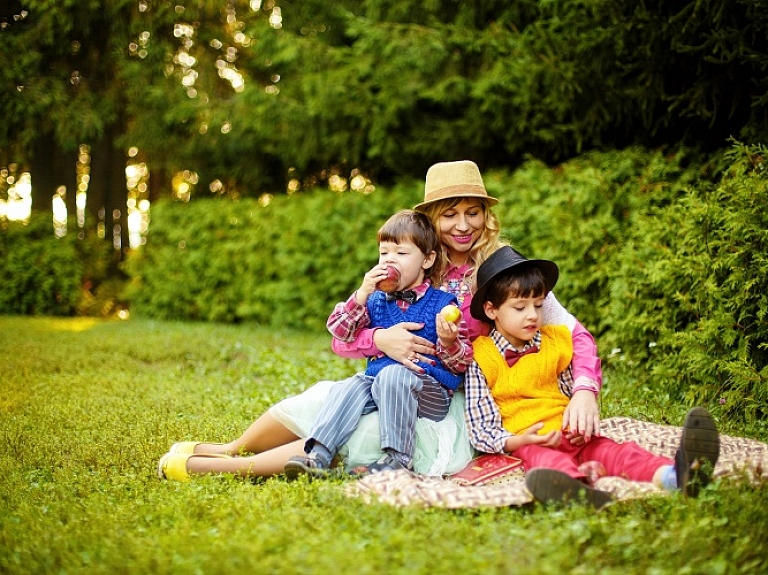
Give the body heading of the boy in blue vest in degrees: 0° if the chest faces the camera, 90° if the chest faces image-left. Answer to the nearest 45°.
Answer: approximately 45°

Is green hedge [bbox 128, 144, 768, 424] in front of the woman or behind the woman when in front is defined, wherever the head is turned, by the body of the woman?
behind

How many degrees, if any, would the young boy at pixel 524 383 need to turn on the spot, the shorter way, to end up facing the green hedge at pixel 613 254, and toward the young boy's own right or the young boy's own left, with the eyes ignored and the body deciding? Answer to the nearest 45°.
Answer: approximately 135° to the young boy's own left

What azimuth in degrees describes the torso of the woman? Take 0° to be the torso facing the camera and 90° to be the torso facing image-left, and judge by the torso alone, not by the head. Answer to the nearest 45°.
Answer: approximately 0°

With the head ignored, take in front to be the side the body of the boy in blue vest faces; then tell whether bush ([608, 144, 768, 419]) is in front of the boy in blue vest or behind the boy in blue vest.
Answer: behind

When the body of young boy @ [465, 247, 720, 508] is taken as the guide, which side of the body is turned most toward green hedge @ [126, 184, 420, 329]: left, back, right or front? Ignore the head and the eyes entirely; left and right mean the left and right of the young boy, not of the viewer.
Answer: back

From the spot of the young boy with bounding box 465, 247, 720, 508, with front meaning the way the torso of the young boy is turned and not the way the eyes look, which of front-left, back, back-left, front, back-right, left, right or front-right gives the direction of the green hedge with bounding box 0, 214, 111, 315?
back
